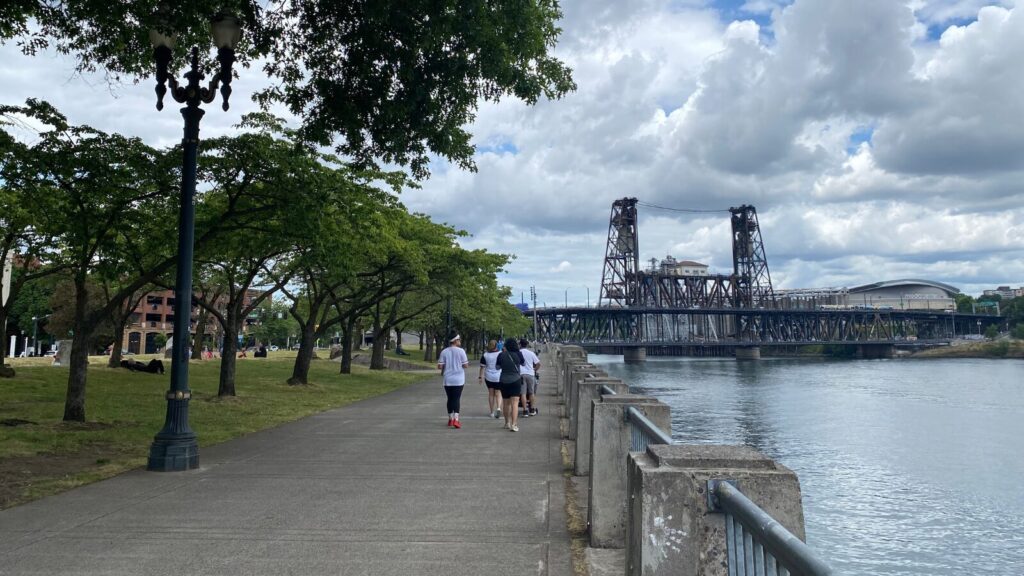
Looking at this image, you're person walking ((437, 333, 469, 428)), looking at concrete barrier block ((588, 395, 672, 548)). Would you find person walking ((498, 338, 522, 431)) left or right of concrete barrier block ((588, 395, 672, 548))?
left

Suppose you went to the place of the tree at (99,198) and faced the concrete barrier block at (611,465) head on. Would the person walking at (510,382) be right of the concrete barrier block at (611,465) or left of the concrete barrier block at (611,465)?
left

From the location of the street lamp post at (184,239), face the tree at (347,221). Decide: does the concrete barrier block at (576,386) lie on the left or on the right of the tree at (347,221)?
right

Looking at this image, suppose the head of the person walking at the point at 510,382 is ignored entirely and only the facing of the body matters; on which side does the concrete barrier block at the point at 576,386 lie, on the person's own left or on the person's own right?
on the person's own right

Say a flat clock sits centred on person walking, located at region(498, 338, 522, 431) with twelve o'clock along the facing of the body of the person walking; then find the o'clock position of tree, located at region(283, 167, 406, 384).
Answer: The tree is roughly at 10 o'clock from the person walking.

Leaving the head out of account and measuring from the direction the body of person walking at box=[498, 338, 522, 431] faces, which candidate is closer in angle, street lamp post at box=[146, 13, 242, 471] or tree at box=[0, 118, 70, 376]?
the tree

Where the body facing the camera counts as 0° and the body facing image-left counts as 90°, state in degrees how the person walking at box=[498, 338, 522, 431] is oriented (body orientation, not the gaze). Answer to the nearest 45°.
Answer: approximately 180°

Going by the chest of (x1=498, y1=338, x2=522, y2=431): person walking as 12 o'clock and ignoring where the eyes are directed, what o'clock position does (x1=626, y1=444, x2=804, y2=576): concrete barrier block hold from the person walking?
The concrete barrier block is roughly at 6 o'clock from the person walking.

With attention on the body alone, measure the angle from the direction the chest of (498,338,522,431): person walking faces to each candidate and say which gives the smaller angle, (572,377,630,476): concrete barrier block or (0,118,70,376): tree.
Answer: the tree

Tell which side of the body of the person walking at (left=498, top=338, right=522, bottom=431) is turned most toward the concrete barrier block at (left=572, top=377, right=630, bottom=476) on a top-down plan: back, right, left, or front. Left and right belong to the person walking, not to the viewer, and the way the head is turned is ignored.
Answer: back

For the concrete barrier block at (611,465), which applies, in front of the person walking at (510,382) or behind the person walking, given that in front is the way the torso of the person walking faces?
behind

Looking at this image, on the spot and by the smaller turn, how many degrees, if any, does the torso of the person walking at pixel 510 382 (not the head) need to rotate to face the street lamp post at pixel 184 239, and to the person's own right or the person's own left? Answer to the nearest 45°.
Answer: approximately 135° to the person's own left

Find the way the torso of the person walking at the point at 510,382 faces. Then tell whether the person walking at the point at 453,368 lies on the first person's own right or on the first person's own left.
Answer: on the first person's own left

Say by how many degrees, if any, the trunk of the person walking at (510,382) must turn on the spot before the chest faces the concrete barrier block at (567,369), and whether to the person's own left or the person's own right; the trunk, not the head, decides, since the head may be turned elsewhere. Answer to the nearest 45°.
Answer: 0° — they already face it
